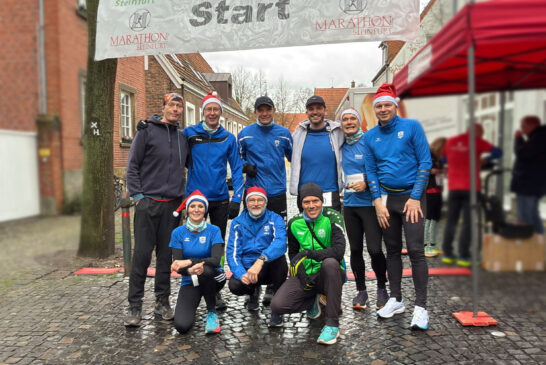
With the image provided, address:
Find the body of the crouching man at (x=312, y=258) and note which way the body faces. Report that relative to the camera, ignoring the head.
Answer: toward the camera

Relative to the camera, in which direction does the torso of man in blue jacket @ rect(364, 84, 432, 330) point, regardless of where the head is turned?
toward the camera

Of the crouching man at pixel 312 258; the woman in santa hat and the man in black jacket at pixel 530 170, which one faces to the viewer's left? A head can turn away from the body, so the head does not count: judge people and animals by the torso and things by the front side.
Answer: the man in black jacket

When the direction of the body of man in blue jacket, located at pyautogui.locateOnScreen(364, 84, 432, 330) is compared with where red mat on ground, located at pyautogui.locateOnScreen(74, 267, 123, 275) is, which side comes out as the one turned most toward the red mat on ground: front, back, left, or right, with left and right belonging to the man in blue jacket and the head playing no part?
right

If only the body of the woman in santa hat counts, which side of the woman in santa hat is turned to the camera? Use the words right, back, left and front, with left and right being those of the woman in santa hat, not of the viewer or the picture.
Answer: front

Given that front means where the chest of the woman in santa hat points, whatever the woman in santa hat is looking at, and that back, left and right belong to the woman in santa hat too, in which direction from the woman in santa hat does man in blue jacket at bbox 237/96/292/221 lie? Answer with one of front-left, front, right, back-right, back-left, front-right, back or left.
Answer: back-left

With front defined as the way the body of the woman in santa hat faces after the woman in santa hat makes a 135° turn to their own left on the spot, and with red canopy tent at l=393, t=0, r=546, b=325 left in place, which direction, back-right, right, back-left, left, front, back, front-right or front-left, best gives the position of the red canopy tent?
right

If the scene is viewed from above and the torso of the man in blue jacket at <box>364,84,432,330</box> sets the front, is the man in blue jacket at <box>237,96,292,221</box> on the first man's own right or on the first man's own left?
on the first man's own right
